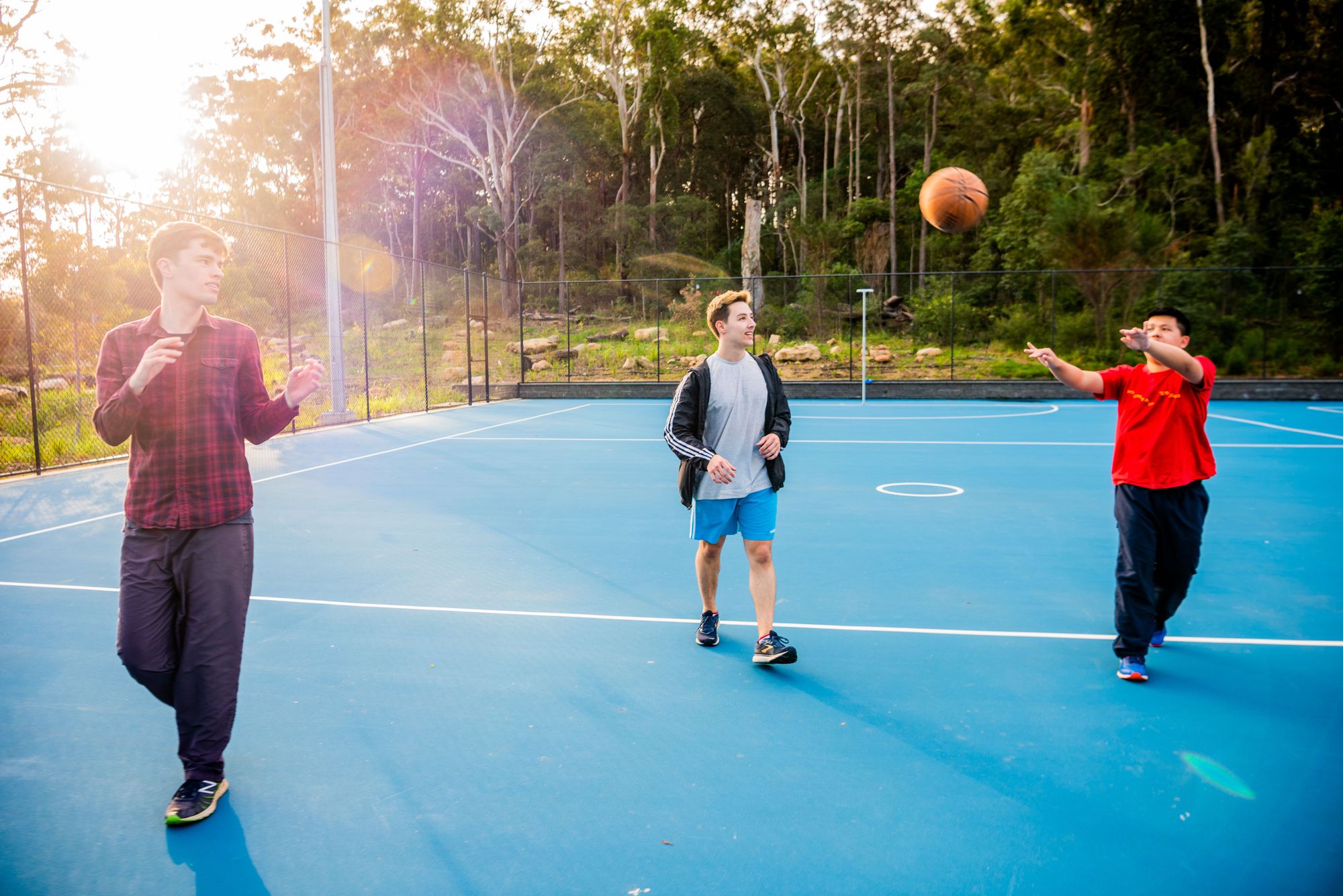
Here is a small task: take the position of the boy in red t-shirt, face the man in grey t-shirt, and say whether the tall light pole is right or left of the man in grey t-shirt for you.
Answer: right

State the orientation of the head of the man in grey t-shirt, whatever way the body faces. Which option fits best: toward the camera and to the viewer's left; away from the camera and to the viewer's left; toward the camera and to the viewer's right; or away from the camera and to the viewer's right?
toward the camera and to the viewer's right

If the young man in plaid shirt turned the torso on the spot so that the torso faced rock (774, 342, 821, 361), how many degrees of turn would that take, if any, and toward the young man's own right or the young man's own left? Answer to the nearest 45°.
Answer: approximately 135° to the young man's own left

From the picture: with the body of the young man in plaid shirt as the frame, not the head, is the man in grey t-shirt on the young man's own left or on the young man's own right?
on the young man's own left

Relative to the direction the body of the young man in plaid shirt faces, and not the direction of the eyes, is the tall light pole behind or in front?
behind

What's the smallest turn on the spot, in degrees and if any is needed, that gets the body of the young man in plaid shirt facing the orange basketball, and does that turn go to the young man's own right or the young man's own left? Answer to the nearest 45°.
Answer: approximately 135° to the young man's own left

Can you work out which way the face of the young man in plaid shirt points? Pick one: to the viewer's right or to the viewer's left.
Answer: to the viewer's right

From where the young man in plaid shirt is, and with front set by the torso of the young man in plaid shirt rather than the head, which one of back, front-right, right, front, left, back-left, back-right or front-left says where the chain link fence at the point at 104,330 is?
back

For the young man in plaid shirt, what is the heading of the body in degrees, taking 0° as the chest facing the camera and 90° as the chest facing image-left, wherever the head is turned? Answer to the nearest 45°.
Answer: approximately 0°
